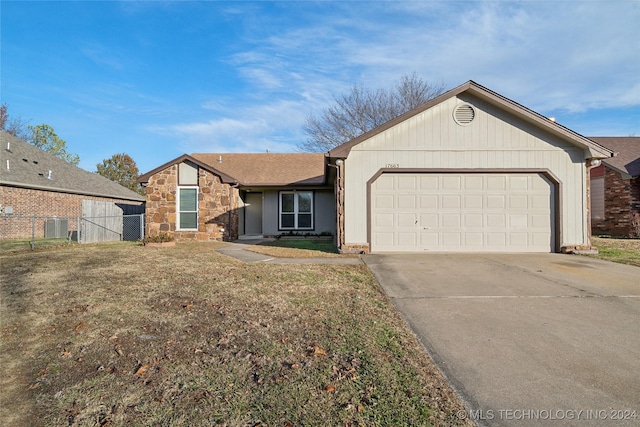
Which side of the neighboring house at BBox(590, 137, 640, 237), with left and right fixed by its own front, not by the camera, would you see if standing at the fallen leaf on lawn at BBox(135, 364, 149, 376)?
front

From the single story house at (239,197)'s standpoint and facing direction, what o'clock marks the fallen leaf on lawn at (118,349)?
The fallen leaf on lawn is roughly at 12 o'clock from the single story house.

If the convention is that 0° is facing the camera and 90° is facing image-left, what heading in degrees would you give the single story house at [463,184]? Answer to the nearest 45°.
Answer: approximately 0°

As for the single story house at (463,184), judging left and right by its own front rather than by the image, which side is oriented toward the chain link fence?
right

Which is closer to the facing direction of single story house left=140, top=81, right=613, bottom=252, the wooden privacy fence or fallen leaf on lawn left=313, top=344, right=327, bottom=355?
the fallen leaf on lawn

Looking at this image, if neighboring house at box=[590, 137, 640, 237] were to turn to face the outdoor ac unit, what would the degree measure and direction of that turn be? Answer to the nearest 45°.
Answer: approximately 45° to its right

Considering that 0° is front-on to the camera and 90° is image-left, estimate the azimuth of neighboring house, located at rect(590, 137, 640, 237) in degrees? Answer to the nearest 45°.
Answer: approximately 0°

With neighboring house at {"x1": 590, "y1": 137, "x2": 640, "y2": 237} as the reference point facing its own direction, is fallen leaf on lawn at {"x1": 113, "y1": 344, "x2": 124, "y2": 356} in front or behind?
in front

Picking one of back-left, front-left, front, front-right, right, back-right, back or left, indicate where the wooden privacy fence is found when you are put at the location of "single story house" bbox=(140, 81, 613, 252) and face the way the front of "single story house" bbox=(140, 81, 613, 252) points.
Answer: right
